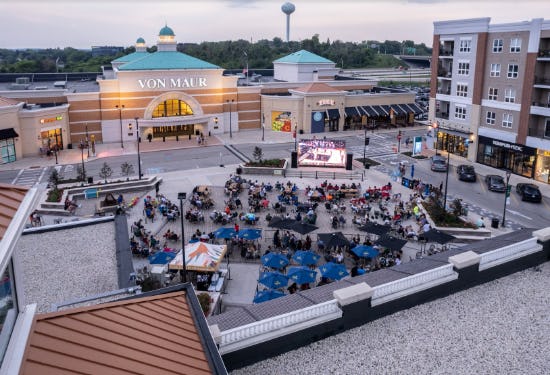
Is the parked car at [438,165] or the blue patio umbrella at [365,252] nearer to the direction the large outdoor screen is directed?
the blue patio umbrella

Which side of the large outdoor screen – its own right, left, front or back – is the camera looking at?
front

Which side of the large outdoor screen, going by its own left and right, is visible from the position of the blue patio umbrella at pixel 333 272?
front

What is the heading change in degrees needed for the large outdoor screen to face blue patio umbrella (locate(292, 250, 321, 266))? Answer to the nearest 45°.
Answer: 0° — it already faces it

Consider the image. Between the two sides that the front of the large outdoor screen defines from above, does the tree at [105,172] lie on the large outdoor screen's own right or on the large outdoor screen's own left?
on the large outdoor screen's own right

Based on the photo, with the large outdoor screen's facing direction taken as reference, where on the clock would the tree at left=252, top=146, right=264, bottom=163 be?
The tree is roughly at 3 o'clock from the large outdoor screen.

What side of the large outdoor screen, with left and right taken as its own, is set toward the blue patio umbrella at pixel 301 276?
front

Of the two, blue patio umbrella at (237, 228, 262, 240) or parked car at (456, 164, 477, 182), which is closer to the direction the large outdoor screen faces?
the blue patio umbrella

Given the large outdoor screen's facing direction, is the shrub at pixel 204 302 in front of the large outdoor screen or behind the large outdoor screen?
in front

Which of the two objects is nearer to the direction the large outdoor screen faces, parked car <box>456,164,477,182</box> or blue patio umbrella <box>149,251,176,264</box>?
the blue patio umbrella

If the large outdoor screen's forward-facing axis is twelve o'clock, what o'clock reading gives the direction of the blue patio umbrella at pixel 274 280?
The blue patio umbrella is roughly at 12 o'clock from the large outdoor screen.

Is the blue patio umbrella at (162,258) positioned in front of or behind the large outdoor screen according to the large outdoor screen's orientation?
in front

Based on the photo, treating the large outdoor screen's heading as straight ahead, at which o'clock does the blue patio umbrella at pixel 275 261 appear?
The blue patio umbrella is roughly at 12 o'clock from the large outdoor screen.

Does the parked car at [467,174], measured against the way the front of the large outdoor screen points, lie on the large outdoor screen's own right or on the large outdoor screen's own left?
on the large outdoor screen's own left

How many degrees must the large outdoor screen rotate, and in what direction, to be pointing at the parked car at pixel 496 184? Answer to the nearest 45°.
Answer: approximately 90° to its left
